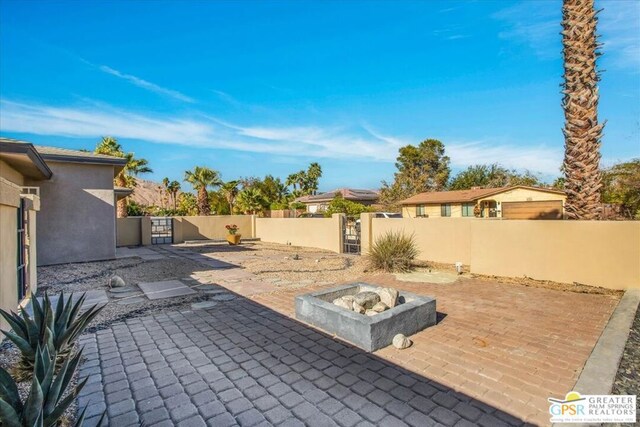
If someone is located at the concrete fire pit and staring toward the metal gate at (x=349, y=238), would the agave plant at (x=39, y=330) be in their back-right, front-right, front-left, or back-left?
back-left

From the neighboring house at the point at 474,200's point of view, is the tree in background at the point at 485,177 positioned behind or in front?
behind

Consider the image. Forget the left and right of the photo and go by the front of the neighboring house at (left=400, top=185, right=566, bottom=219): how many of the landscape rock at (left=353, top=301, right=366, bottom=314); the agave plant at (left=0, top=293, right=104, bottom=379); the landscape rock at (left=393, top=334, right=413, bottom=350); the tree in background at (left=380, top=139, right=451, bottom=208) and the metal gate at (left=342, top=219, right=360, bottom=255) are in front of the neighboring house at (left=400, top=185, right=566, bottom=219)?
4

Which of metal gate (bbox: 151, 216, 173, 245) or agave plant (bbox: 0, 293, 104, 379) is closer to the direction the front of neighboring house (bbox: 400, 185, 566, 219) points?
the agave plant

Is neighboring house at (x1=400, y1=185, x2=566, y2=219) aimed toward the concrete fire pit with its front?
yes

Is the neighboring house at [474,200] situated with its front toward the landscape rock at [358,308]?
yes

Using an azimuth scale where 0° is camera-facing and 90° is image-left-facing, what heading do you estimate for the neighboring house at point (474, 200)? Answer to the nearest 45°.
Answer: approximately 0°

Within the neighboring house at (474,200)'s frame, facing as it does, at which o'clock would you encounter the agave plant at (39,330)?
The agave plant is roughly at 12 o'clock from the neighboring house.

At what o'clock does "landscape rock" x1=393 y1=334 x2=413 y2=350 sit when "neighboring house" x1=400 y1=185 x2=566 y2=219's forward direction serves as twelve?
The landscape rock is roughly at 12 o'clock from the neighboring house.

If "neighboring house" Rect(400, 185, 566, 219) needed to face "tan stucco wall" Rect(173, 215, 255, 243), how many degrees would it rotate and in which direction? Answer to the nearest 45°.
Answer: approximately 45° to its right

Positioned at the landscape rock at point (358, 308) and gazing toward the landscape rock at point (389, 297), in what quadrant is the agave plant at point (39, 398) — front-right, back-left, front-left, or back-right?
back-right

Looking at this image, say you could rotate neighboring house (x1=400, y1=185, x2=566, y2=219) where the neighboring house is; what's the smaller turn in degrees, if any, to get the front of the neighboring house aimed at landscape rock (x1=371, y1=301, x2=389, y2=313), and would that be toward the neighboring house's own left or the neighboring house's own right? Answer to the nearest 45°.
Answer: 0° — it already faces it
